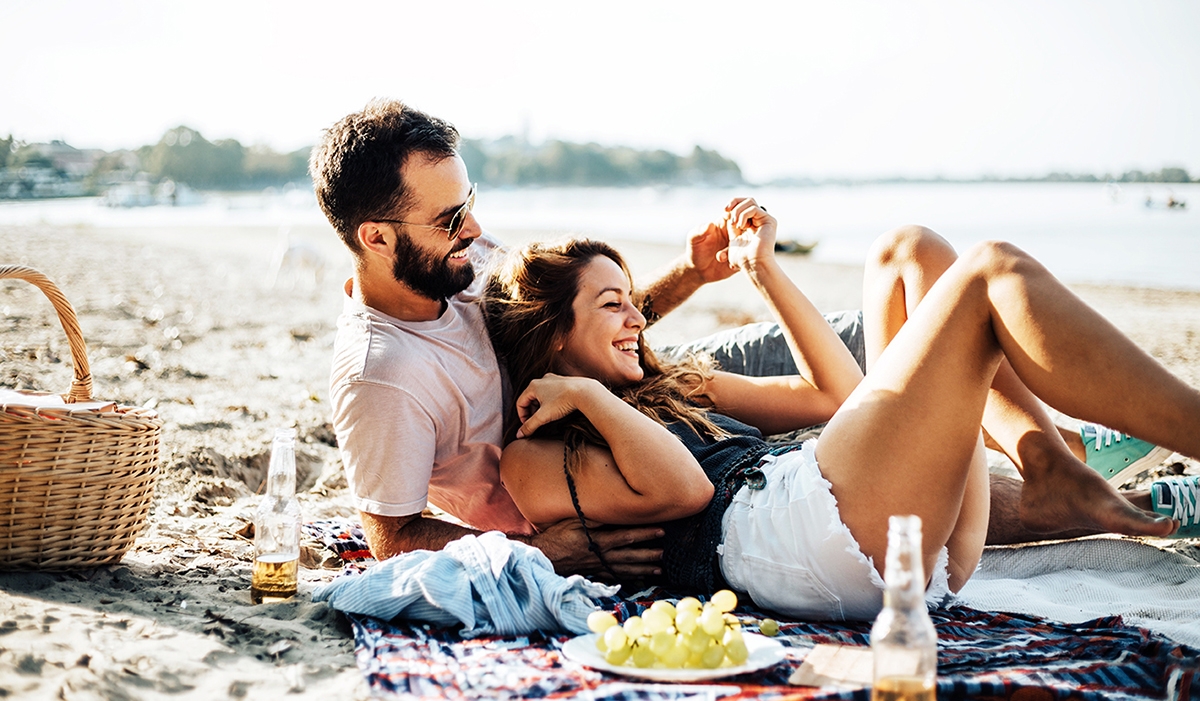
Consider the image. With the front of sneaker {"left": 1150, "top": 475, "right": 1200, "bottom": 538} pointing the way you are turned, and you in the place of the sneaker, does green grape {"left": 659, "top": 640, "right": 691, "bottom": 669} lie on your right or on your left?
on your right

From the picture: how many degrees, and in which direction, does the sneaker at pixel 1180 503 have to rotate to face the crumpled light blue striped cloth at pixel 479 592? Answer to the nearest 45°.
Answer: approximately 135° to its right

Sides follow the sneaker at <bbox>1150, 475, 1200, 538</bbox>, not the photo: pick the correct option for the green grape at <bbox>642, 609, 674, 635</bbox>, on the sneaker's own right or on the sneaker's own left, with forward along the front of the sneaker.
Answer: on the sneaker's own right

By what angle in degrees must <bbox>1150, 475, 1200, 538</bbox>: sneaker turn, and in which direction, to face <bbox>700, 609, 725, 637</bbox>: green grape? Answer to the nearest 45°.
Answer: approximately 135° to its right

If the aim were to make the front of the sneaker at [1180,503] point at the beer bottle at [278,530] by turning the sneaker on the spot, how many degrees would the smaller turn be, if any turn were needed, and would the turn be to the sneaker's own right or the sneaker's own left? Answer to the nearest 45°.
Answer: approximately 135° to the sneaker's own right

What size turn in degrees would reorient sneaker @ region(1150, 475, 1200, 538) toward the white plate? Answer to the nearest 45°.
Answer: approximately 135° to its right

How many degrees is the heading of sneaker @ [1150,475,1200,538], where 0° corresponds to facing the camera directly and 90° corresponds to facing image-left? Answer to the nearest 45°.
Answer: approximately 270°

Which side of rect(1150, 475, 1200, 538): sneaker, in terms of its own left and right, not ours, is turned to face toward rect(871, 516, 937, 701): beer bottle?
right

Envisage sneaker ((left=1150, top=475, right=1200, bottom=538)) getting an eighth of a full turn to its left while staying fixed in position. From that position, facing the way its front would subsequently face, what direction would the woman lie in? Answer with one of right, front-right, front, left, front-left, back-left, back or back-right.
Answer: back
